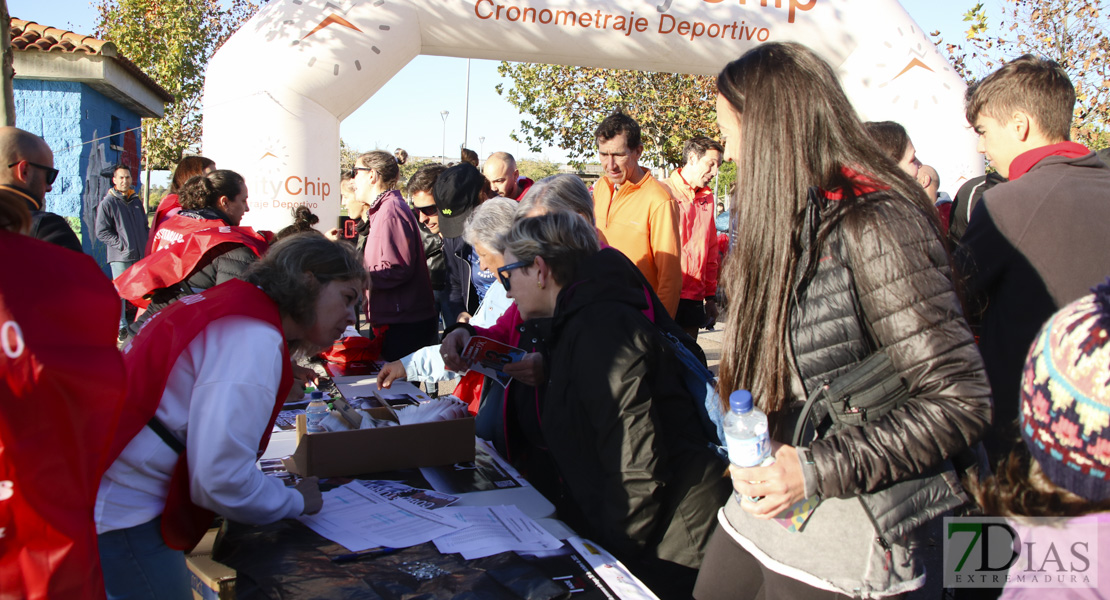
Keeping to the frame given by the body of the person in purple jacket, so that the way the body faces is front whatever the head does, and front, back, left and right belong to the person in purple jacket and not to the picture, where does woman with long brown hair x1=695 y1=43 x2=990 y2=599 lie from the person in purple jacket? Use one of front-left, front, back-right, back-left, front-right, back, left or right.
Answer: left

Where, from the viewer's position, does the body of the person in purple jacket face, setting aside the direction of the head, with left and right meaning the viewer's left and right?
facing to the left of the viewer

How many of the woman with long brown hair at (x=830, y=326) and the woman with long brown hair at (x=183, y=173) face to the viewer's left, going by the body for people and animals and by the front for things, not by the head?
1

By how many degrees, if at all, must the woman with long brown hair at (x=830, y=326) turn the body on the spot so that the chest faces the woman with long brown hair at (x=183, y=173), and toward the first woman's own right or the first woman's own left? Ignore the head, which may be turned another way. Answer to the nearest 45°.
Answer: approximately 45° to the first woman's own right

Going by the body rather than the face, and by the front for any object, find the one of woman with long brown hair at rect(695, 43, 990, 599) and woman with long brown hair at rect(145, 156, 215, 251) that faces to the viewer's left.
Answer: woman with long brown hair at rect(695, 43, 990, 599)

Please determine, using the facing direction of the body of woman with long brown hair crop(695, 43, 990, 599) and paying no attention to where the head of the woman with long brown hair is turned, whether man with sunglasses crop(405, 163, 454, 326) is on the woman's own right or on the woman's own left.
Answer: on the woman's own right

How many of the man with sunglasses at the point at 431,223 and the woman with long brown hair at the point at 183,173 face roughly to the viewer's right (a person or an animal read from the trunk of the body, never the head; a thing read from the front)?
1

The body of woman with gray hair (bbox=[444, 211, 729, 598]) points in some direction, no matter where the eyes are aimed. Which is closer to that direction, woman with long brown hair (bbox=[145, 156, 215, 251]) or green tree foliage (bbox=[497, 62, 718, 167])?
the woman with long brown hair

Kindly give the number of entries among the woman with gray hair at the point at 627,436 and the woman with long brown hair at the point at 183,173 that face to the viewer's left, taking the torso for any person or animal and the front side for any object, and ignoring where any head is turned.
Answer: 1

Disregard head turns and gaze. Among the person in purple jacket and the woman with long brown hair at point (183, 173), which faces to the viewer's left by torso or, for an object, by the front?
the person in purple jacket

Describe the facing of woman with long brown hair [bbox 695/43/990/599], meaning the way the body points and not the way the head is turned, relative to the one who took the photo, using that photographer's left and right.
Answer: facing to the left of the viewer

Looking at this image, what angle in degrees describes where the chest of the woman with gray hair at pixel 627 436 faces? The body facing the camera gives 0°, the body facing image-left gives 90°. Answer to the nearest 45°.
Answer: approximately 90°
